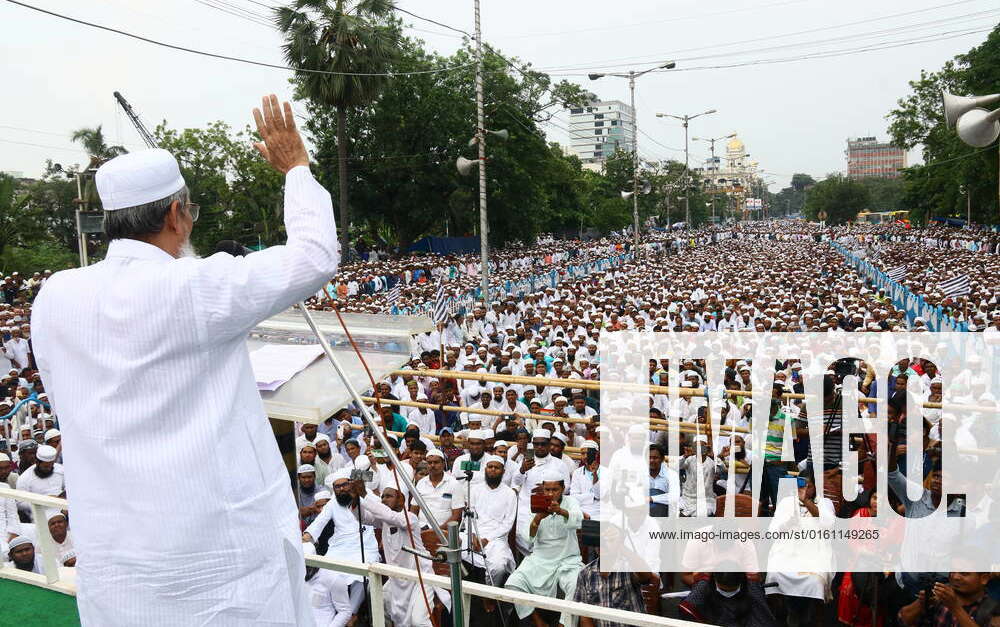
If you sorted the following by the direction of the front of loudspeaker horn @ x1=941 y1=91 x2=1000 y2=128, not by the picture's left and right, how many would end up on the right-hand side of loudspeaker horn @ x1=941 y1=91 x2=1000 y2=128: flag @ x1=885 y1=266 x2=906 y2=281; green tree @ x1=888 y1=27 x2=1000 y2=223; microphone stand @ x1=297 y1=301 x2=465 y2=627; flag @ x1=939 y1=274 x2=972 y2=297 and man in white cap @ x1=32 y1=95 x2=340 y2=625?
3

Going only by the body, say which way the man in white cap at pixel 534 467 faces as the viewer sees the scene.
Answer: toward the camera

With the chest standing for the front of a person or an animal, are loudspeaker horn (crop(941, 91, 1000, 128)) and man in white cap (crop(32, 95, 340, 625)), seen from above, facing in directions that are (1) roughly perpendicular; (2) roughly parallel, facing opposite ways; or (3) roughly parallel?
roughly perpendicular

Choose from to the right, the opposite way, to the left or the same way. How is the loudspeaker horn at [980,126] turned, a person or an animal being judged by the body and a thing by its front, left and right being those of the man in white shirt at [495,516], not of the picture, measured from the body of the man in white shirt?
to the right

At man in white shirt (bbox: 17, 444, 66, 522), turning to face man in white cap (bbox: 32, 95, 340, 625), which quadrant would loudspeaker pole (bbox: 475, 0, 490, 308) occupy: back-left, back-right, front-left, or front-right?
back-left

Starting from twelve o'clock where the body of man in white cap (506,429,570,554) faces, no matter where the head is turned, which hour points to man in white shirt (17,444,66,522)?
The man in white shirt is roughly at 3 o'clock from the man in white cap.

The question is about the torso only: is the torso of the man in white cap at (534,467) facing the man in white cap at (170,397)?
yes

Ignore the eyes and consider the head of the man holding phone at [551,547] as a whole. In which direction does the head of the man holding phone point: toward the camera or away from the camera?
toward the camera

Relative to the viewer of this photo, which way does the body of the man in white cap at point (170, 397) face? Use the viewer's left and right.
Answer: facing away from the viewer and to the right of the viewer

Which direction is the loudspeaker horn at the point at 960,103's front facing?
to the viewer's left

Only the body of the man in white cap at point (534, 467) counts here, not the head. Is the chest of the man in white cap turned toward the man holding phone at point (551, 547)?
yes

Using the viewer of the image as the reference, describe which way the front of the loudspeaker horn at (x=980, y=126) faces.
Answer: facing the viewer and to the left of the viewer

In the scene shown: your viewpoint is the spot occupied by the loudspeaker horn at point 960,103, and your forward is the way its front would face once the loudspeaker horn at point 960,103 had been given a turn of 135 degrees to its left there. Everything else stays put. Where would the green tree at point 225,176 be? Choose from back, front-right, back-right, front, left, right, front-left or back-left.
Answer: back

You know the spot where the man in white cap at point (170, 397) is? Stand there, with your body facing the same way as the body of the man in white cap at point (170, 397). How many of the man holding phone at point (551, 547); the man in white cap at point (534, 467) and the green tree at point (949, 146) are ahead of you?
3

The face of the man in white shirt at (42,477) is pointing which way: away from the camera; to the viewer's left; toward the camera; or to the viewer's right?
toward the camera

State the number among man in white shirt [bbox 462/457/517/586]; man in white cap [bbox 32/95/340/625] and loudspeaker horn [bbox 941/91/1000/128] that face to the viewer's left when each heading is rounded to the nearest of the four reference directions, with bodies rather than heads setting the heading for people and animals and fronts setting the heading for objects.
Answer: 1

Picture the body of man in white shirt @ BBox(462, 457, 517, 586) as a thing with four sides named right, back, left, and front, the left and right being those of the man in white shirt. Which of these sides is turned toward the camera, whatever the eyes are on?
front

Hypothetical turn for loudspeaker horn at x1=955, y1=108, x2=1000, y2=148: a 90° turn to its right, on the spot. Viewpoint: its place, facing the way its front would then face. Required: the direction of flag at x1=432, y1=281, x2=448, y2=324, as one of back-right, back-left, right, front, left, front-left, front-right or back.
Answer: front

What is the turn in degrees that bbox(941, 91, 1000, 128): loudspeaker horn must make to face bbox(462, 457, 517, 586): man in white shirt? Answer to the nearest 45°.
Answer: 0° — it already faces them

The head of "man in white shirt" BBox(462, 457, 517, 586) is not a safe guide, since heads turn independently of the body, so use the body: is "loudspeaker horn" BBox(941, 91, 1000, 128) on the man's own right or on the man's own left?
on the man's own left

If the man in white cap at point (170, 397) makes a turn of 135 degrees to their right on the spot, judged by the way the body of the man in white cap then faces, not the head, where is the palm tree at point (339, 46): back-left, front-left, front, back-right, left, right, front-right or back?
back

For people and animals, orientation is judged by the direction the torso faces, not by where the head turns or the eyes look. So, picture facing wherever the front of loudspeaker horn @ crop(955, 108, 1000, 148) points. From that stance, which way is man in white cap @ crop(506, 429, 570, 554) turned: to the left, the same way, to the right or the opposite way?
to the left
